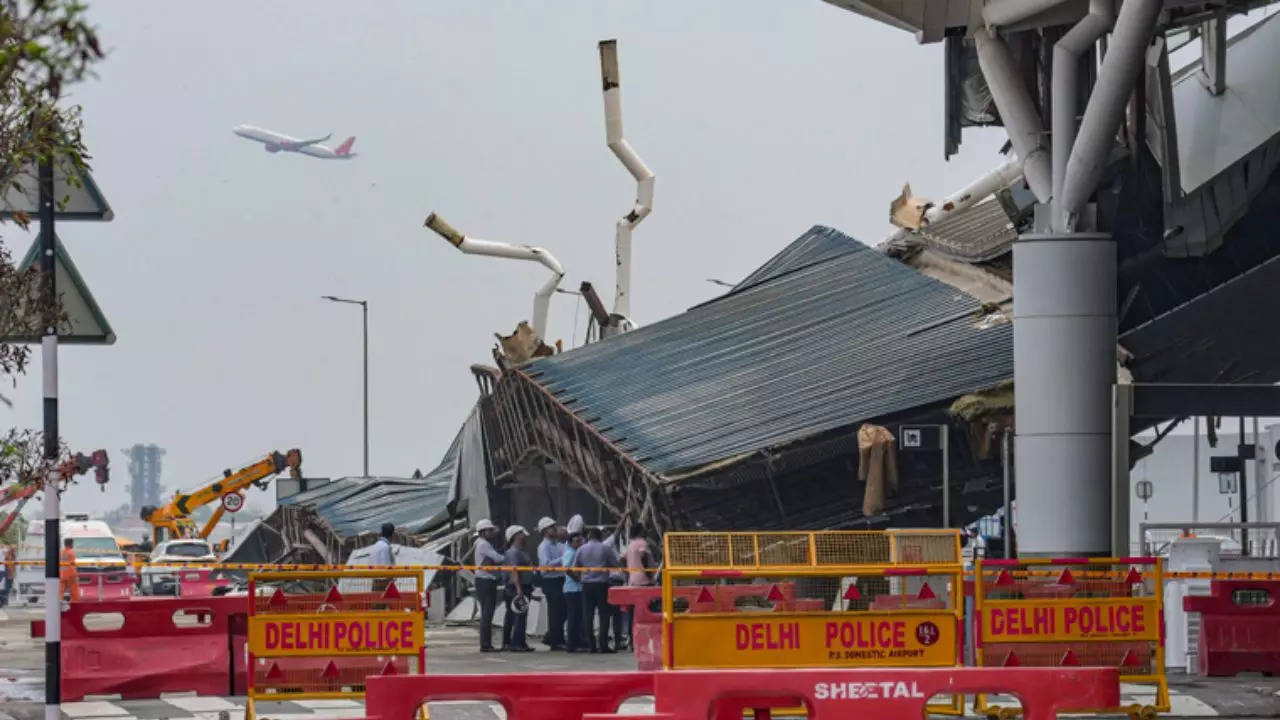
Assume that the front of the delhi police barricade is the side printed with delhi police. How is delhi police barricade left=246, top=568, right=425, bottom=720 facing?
toward the camera

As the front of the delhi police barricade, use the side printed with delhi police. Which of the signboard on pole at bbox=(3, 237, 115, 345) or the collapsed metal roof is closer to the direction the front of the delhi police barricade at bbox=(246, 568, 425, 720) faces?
the signboard on pole

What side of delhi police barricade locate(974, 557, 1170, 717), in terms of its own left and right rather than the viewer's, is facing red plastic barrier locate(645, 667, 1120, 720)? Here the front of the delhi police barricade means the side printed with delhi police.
front

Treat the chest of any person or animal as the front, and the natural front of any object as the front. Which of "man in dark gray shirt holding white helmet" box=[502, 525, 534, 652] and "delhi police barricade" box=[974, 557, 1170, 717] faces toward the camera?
the delhi police barricade

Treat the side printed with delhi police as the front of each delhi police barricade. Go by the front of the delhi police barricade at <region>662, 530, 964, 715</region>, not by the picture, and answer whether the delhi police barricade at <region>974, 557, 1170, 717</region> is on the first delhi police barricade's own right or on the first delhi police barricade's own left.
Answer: on the first delhi police barricade's own left

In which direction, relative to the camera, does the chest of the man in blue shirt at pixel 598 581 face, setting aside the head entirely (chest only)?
away from the camera

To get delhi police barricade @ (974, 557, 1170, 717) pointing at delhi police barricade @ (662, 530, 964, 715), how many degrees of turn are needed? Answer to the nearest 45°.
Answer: approximately 45° to its right

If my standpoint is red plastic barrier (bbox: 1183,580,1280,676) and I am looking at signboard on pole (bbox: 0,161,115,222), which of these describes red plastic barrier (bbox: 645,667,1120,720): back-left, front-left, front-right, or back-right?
front-left

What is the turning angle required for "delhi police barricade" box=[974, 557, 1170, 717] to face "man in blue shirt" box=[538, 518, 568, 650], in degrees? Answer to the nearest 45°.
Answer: approximately 135° to its right

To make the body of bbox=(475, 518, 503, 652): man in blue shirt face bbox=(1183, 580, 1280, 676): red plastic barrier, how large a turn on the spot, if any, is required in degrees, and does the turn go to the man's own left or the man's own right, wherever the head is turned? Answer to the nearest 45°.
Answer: approximately 45° to the man's own right

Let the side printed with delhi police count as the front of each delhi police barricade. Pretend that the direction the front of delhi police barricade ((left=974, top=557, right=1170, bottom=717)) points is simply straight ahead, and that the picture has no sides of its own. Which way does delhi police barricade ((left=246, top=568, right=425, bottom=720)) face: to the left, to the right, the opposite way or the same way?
the same way
